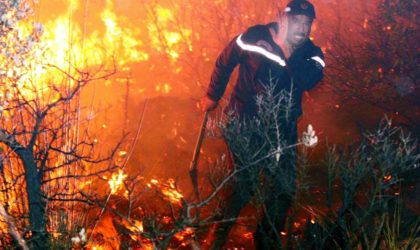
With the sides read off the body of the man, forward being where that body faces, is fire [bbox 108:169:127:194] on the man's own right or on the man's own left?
on the man's own right

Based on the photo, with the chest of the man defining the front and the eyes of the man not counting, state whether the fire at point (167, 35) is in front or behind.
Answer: behind
